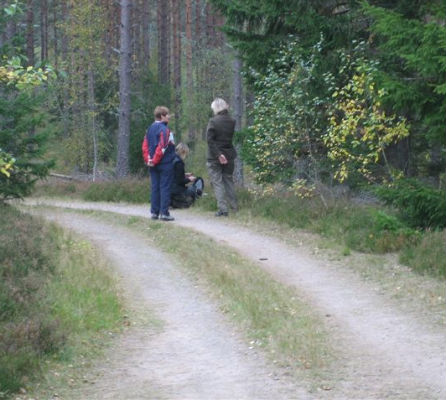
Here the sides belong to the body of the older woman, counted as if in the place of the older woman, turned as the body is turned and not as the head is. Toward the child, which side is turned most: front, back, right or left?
front

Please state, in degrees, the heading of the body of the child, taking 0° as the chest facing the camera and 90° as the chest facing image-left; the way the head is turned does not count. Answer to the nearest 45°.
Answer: approximately 270°

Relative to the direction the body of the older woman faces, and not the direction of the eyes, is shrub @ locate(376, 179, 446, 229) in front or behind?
behind

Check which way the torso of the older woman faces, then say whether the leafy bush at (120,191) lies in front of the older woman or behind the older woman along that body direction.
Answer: in front

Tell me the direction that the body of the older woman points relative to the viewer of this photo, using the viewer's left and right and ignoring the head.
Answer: facing away from the viewer and to the left of the viewer

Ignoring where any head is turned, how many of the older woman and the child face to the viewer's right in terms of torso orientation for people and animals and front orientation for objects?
1

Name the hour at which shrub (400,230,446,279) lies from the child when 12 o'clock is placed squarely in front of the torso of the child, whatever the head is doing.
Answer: The shrub is roughly at 2 o'clock from the child.
